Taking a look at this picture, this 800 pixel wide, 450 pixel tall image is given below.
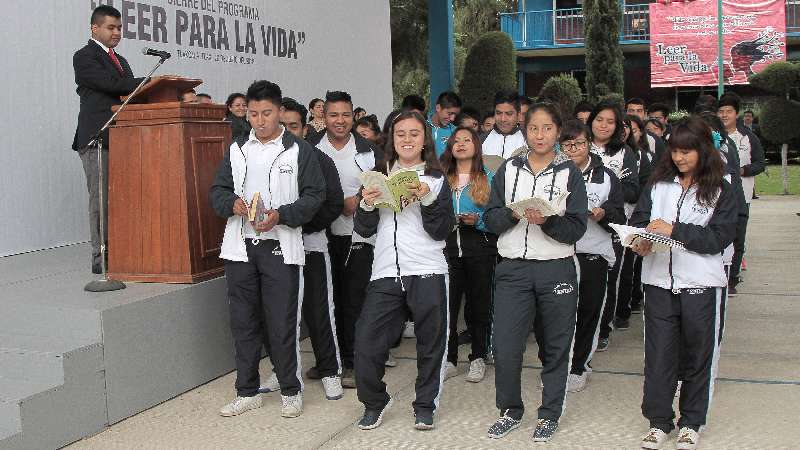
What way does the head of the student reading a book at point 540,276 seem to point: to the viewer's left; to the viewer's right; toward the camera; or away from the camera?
toward the camera

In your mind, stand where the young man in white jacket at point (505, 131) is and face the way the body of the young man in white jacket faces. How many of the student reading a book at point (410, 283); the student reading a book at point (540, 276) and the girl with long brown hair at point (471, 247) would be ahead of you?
3

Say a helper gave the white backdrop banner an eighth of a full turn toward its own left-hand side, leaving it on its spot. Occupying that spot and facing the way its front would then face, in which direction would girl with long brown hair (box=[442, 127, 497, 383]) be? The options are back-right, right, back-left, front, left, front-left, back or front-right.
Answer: front-right

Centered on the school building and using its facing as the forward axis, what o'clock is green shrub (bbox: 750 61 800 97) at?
The green shrub is roughly at 11 o'clock from the school building.

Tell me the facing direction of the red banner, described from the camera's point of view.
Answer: facing the viewer

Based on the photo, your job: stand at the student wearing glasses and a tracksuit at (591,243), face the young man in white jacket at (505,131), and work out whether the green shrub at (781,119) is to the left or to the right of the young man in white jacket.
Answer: right

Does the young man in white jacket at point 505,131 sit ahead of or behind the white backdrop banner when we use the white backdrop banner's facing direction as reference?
ahead

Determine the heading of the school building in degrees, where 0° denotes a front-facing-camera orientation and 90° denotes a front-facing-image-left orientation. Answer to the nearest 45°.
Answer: approximately 0°

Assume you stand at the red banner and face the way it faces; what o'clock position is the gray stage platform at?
The gray stage platform is roughly at 12 o'clock from the red banner.

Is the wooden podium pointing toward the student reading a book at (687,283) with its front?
yes

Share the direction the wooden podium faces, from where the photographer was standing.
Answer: facing the viewer and to the right of the viewer

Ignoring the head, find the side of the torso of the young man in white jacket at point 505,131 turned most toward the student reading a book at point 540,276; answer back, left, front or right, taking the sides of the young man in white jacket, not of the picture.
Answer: front

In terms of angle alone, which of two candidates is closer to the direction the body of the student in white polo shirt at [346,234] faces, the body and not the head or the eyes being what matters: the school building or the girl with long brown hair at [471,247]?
the girl with long brown hair

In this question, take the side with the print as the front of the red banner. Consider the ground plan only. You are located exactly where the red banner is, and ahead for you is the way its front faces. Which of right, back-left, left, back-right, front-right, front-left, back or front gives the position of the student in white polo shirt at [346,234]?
front

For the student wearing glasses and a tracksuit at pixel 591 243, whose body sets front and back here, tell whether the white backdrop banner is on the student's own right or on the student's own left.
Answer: on the student's own right

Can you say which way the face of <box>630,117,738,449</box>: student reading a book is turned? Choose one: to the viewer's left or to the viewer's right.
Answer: to the viewer's left

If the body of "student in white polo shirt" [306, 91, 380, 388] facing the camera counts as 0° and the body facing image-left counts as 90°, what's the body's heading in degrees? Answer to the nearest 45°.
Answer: approximately 0°

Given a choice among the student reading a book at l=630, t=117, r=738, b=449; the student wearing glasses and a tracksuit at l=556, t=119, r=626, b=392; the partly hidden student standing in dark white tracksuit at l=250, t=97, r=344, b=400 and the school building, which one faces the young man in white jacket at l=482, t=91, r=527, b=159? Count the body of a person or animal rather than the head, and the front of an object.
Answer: the school building

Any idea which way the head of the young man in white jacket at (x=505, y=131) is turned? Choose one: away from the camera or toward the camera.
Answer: toward the camera

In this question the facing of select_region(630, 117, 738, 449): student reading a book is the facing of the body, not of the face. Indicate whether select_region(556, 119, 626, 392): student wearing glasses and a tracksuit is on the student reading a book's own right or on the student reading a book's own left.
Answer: on the student reading a book's own right

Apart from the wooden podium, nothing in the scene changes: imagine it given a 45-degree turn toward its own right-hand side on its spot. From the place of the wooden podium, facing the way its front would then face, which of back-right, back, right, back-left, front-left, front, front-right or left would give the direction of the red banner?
back-left
